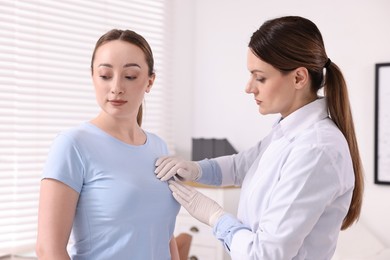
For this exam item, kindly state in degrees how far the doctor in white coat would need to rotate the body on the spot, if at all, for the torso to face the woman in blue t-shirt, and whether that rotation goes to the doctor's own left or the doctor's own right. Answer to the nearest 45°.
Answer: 0° — they already face them

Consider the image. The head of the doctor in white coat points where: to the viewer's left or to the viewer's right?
to the viewer's left

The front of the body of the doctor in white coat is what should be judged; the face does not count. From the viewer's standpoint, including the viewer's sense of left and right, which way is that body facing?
facing to the left of the viewer

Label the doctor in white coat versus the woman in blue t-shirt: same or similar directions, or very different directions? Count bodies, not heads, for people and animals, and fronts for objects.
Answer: very different directions

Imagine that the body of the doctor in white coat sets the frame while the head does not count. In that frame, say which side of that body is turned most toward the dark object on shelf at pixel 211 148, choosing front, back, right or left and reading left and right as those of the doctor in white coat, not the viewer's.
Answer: right

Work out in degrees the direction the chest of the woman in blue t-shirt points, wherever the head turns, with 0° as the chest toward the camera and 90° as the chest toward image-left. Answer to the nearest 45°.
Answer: approximately 315°

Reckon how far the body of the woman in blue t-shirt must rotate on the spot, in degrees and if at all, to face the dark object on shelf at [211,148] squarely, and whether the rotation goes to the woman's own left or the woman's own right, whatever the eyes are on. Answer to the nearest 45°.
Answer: approximately 135° to the woman's own left

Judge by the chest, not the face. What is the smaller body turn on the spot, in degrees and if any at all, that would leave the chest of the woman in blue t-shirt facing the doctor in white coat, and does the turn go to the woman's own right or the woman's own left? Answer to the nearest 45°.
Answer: approximately 45° to the woman's own left

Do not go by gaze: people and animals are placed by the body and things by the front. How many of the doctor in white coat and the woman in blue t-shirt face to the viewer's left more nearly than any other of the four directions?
1
